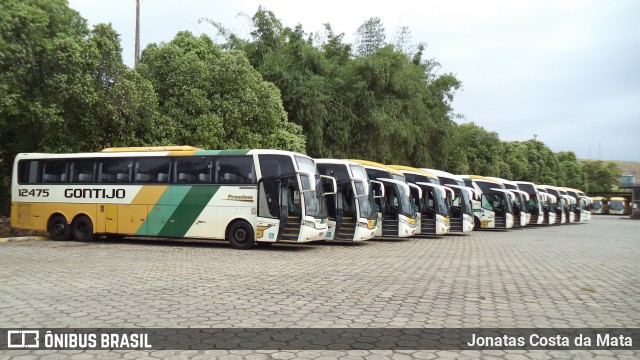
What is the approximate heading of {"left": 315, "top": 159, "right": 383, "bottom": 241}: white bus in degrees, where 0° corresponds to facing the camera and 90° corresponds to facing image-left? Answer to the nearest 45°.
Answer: approximately 315°

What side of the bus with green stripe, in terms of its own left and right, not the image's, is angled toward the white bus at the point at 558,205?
left

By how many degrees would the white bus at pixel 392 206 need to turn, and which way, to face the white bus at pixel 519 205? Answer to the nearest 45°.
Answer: approximately 90° to its left

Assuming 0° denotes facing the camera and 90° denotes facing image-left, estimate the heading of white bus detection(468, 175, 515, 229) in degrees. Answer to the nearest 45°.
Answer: approximately 315°

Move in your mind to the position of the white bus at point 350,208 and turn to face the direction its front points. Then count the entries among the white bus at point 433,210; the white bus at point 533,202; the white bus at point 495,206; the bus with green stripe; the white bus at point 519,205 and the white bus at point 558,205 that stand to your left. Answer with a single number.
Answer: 5

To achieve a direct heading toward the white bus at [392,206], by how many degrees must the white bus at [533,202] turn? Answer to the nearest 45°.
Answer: approximately 45° to its right

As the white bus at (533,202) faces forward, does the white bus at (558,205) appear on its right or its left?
on its left

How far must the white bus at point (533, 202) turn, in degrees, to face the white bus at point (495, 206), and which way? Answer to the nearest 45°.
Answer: approximately 45° to its right

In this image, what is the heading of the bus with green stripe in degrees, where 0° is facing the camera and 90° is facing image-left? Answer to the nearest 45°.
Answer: approximately 315°

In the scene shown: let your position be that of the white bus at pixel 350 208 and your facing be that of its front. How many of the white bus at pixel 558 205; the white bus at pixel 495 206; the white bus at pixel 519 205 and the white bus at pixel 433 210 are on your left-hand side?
4

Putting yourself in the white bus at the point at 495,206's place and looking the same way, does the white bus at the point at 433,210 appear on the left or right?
on its right
